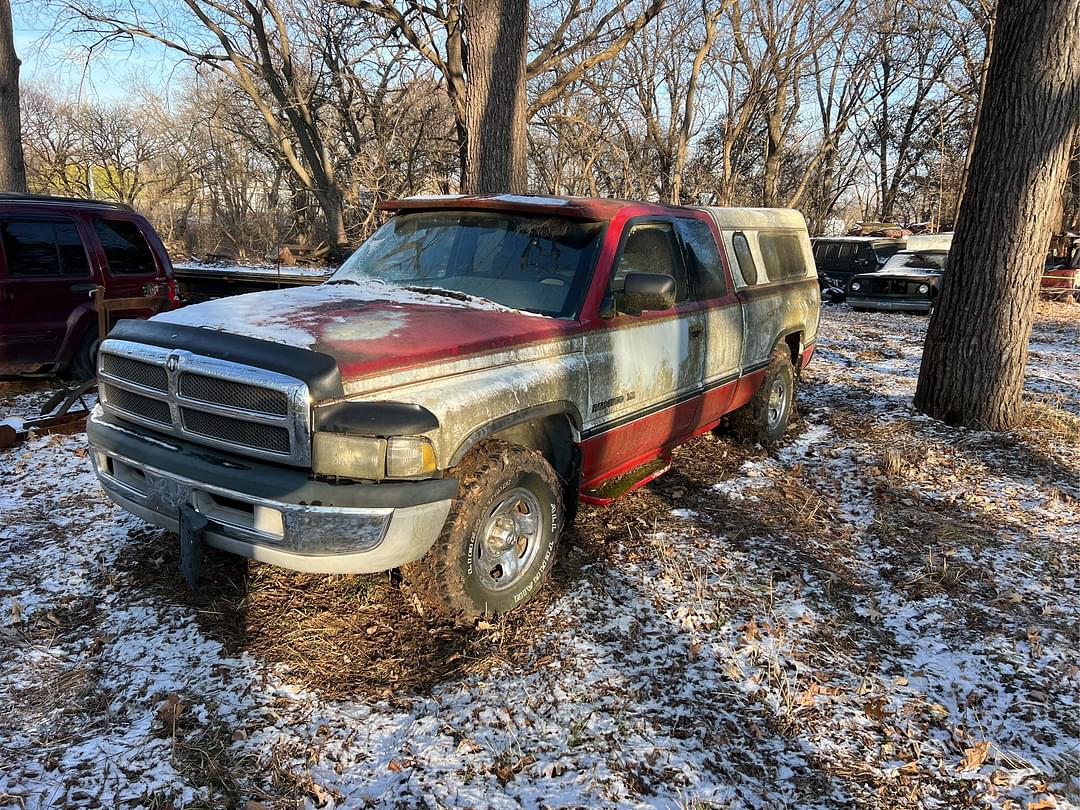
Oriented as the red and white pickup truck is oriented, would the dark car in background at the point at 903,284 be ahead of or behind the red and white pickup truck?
behind

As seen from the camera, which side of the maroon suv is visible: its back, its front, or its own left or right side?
left

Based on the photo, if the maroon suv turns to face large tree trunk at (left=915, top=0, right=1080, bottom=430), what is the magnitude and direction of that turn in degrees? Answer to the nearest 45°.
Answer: approximately 135° to its left

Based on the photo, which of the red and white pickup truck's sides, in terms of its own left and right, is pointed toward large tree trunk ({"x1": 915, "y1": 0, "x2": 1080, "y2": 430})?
back

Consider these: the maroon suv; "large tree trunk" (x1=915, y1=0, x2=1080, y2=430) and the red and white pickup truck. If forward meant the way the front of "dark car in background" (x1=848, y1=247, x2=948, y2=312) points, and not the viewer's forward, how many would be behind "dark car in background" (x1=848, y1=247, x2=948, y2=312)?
0

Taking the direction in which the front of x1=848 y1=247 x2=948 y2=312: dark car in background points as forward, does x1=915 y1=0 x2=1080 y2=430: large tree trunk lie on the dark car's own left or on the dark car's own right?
on the dark car's own left

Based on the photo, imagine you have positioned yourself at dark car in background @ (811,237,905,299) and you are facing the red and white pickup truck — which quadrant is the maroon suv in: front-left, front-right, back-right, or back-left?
front-right

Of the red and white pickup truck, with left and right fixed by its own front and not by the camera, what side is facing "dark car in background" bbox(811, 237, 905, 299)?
back

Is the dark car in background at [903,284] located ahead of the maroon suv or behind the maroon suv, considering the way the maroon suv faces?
behind

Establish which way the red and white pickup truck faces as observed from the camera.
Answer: facing the viewer and to the left of the viewer

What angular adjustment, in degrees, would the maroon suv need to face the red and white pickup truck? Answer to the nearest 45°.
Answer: approximately 90° to its left

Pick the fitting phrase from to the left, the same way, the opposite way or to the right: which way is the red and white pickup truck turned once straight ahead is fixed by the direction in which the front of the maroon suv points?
the same way

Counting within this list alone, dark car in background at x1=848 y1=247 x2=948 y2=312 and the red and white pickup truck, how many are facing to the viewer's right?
0

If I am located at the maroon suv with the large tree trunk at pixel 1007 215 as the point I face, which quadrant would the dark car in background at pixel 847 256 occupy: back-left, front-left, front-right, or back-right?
front-left

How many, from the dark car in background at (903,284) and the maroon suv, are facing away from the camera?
0

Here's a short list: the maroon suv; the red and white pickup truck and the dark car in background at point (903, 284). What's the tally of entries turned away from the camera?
0
